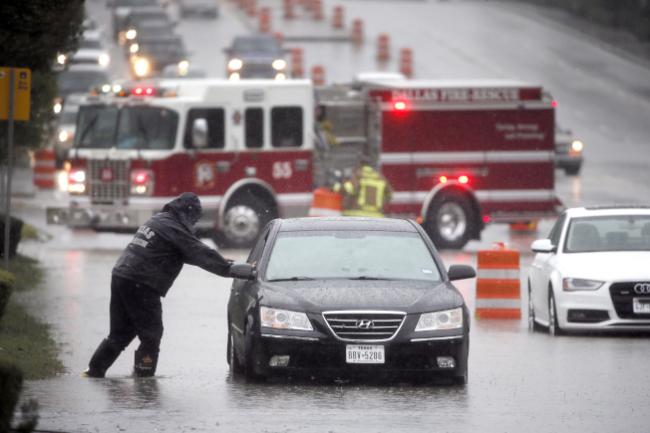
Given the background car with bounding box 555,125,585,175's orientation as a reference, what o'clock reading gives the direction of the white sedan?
The white sedan is roughly at 12 o'clock from the background car.

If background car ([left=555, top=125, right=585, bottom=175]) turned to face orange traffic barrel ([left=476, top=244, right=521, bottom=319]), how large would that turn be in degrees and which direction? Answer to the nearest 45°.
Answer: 0° — it already faces it

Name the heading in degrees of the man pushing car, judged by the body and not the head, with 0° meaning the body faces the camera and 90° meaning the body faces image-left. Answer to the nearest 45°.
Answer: approximately 225°

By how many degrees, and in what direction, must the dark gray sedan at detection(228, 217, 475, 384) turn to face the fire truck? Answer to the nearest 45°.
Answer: approximately 180°

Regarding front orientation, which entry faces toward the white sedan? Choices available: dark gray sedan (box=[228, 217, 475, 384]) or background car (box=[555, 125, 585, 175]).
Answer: the background car

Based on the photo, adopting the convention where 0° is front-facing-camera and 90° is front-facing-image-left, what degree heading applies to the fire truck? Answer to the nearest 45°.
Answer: approximately 45°

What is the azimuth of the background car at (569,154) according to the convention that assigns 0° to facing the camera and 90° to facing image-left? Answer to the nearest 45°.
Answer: approximately 0°

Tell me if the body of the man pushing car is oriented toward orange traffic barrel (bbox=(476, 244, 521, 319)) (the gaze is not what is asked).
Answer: yes

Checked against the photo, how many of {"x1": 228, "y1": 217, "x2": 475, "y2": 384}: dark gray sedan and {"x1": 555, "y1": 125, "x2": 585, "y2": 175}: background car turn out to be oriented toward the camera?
2

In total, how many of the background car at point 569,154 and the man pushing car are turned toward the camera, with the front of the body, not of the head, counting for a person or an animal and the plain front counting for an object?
1

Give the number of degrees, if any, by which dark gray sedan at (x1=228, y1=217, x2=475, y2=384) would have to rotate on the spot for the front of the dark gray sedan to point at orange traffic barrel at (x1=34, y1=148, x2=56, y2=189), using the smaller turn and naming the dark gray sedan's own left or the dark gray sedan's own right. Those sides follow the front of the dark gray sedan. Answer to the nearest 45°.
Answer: approximately 180°
